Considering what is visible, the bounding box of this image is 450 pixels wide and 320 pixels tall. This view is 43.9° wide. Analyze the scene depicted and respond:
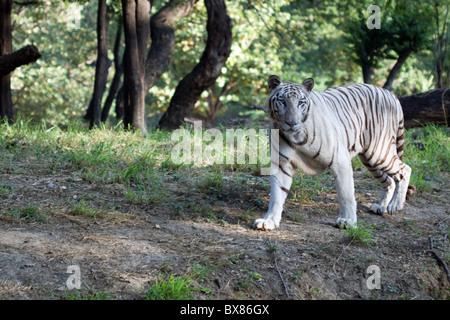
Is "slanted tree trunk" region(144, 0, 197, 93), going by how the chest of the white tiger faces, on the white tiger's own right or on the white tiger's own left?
on the white tiger's own right

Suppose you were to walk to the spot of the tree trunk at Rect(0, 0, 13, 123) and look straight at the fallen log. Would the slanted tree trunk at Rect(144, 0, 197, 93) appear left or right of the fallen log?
left

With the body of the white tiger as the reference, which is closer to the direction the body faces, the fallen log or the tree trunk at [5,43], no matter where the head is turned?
the tree trunk

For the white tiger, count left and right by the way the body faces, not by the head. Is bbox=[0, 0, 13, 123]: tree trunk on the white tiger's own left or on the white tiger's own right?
on the white tiger's own right

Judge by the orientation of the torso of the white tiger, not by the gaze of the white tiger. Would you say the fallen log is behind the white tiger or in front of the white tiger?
behind

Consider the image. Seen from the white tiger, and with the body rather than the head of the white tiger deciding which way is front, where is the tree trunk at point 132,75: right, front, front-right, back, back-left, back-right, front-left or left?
right

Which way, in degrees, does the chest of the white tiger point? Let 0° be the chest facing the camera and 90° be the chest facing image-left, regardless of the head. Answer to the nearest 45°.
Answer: approximately 45°
